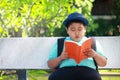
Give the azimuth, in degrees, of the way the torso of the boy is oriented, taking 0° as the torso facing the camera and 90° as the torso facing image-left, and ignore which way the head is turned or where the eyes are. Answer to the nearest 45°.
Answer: approximately 0°
